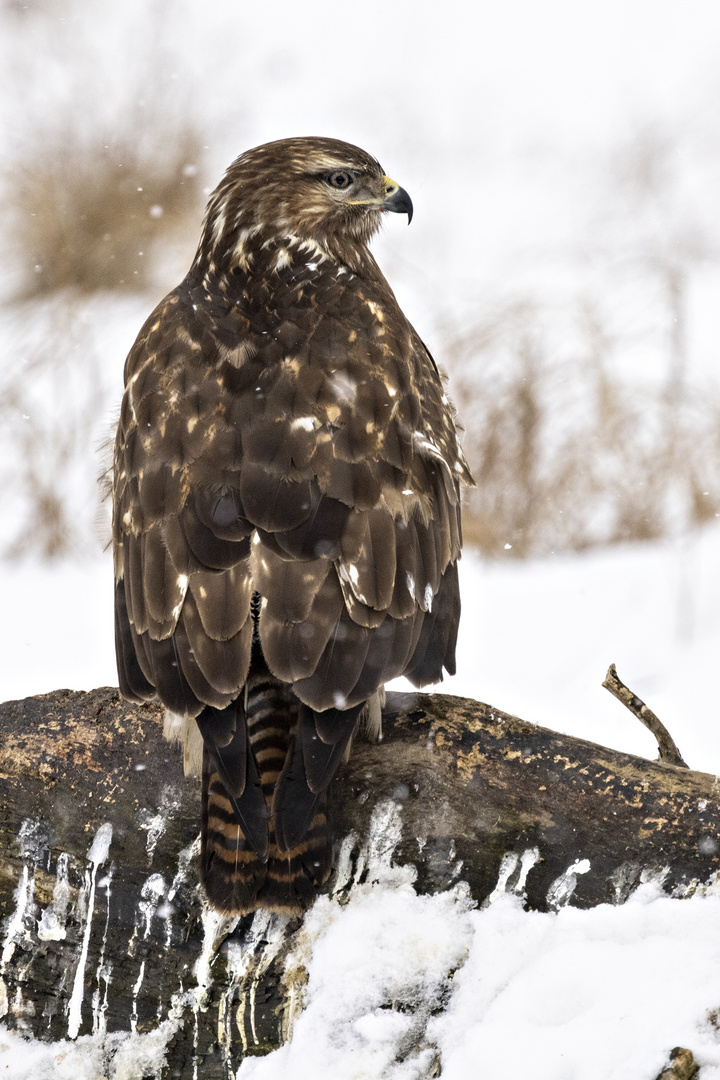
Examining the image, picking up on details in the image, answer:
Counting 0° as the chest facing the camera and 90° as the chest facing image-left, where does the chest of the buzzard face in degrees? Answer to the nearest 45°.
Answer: approximately 180°
